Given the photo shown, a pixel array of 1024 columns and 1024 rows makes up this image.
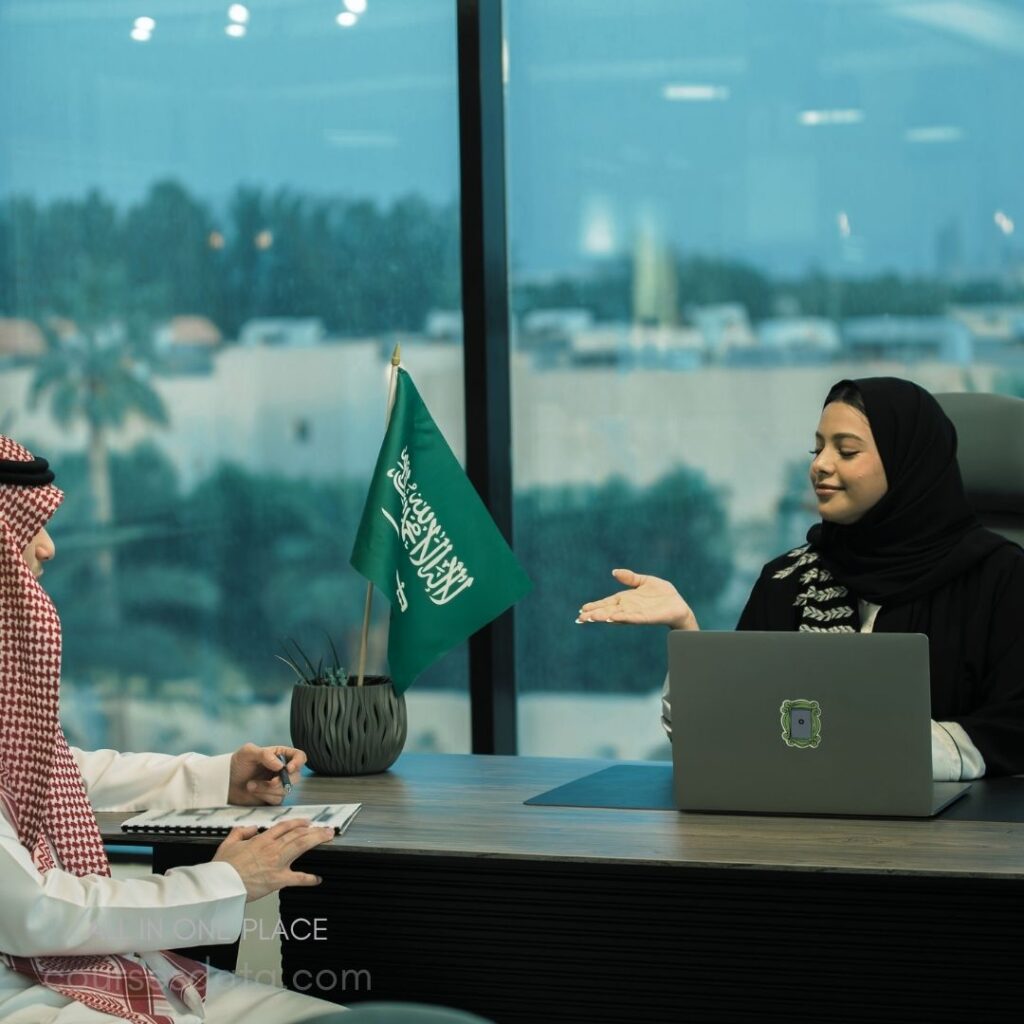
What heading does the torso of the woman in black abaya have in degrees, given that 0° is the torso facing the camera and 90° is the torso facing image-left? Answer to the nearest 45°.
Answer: approximately 45°

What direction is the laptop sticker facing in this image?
toward the camera

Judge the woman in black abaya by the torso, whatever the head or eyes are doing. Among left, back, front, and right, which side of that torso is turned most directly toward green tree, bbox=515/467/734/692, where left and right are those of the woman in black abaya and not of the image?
right

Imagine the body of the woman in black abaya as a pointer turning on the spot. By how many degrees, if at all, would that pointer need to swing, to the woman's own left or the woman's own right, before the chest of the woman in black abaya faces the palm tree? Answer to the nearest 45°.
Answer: approximately 90° to the woman's own right

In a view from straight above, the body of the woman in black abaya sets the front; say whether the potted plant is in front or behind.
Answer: in front
